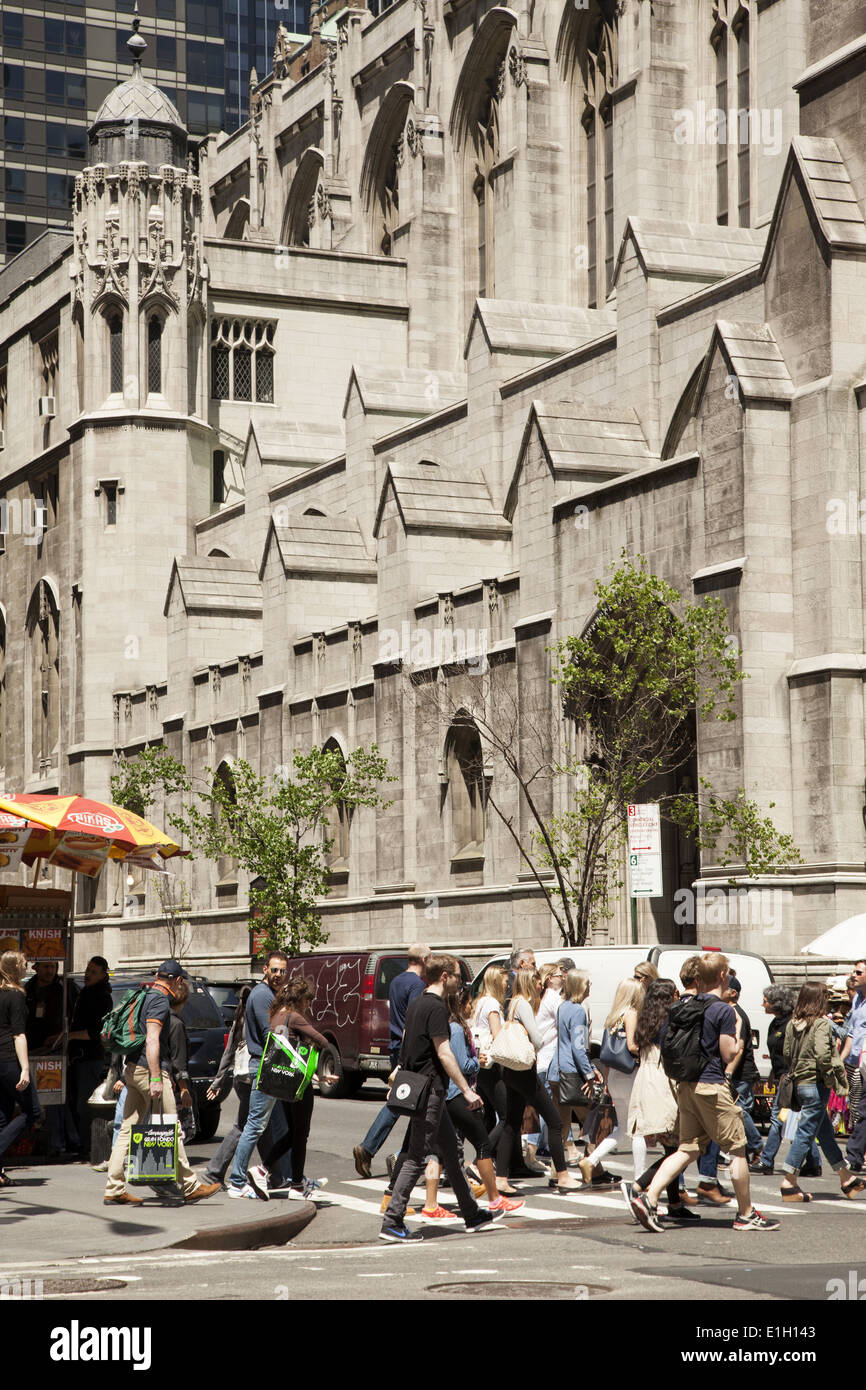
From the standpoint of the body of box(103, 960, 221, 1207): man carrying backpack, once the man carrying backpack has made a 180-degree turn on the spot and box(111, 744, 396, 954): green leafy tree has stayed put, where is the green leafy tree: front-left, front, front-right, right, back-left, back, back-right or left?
right

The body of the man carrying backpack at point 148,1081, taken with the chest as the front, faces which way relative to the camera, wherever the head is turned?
to the viewer's right

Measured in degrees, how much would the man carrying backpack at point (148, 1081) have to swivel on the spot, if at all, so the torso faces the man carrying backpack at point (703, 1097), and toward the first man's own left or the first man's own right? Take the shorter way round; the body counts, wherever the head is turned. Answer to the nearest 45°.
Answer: approximately 45° to the first man's own right

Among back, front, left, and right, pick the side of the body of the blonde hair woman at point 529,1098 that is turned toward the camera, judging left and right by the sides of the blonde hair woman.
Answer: right

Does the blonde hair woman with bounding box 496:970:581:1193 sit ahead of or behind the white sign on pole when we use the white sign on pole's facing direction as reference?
ahead

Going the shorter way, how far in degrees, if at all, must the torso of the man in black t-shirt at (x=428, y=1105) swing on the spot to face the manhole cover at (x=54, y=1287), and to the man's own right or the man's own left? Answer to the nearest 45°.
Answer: approximately 135° to the man's own right

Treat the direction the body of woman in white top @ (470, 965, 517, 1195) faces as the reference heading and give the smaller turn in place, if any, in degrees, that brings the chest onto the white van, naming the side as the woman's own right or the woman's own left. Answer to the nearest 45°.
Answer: approximately 90° to the woman's own left

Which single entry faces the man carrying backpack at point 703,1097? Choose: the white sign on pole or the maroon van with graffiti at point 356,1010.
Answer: the white sign on pole
